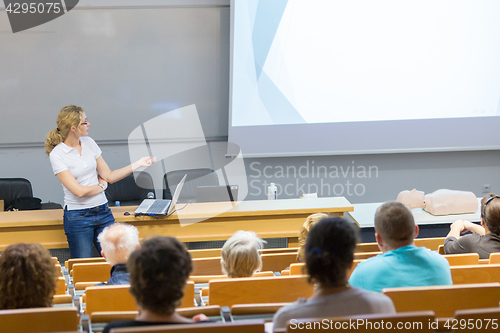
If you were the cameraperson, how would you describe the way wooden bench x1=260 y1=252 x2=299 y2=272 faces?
facing away from the viewer

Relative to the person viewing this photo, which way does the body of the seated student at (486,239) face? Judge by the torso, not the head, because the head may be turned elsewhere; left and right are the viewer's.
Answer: facing away from the viewer and to the left of the viewer

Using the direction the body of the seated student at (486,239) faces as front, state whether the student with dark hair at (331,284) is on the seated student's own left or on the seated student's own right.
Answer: on the seated student's own left

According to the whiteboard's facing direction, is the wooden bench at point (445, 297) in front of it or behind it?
in front

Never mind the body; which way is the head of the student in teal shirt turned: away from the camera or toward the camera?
away from the camera

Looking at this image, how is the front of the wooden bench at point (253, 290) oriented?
away from the camera

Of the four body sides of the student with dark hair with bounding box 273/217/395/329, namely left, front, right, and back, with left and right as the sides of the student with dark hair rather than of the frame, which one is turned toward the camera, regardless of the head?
back

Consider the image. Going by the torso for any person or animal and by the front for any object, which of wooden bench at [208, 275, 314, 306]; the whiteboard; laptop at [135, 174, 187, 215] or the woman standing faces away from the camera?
the wooden bench

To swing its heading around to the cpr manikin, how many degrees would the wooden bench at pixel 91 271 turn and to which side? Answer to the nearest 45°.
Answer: approximately 90° to its right

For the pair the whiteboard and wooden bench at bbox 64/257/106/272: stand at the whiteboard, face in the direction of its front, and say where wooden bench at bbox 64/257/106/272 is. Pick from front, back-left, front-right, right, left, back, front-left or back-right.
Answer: front

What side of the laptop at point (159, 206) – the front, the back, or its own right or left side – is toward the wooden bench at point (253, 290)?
left

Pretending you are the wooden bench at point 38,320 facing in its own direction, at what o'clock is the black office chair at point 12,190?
The black office chair is roughly at 12 o'clock from the wooden bench.

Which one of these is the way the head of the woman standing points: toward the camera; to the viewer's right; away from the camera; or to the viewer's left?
to the viewer's right
